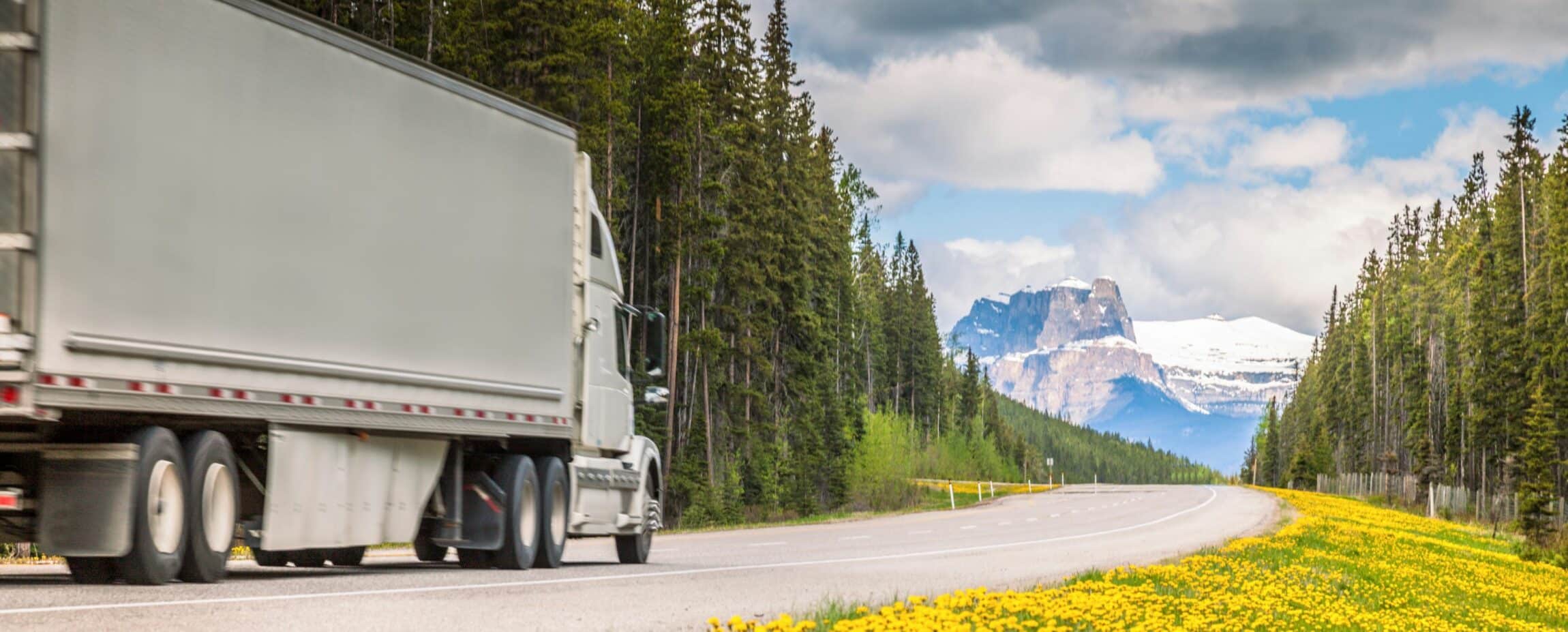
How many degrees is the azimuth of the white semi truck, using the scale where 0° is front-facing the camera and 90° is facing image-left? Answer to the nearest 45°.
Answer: approximately 225°
